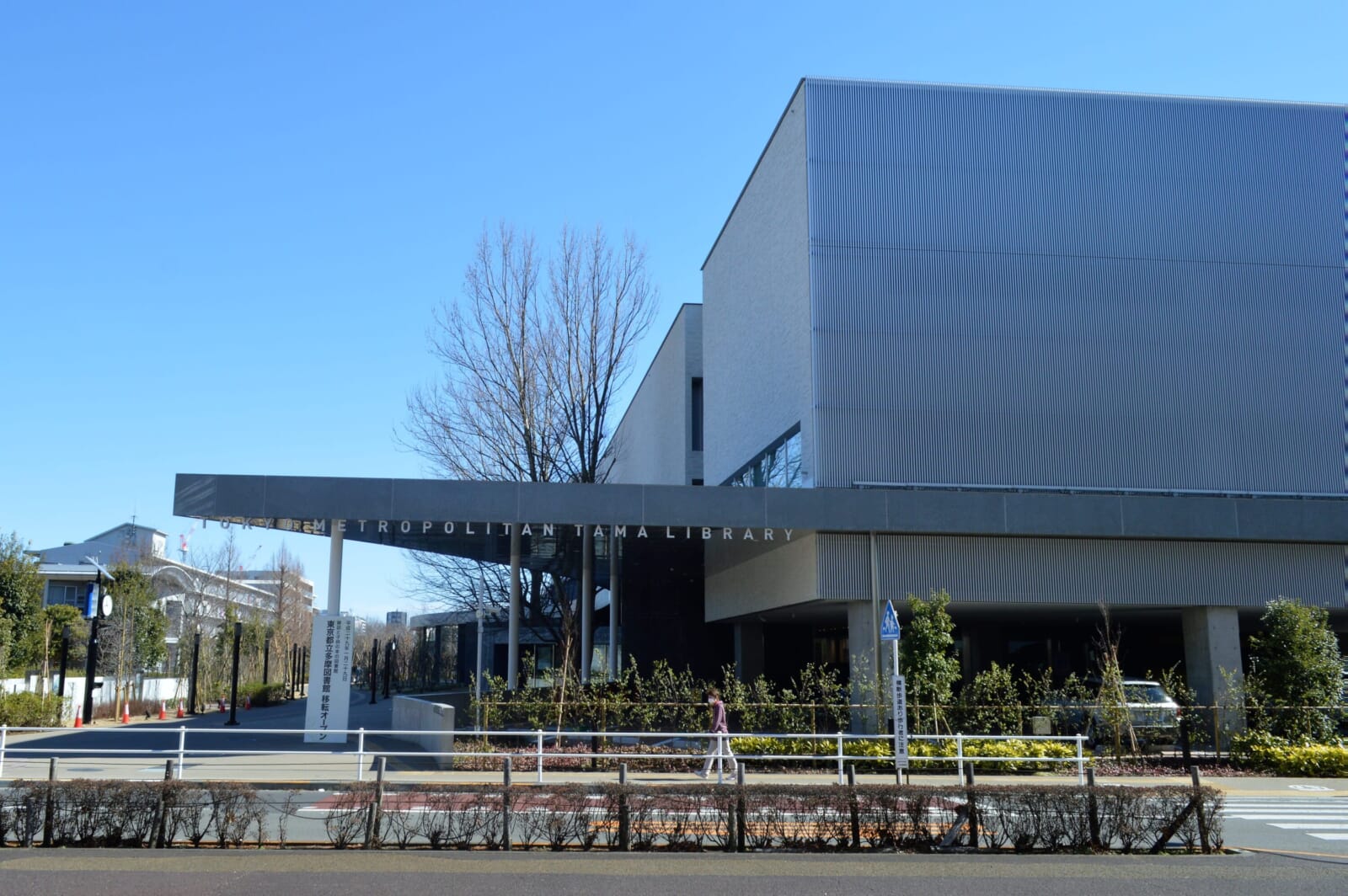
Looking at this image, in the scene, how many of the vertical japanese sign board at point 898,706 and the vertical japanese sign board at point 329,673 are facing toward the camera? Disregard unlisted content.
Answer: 2

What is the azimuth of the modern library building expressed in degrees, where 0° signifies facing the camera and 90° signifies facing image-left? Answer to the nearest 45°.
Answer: approximately 0°

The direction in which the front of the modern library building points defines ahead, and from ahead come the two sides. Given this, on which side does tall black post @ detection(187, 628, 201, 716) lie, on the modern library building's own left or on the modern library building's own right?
on the modern library building's own right

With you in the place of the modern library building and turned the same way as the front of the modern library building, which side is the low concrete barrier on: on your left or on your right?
on your right

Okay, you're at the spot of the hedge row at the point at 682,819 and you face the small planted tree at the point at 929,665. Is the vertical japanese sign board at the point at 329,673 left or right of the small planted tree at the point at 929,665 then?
left

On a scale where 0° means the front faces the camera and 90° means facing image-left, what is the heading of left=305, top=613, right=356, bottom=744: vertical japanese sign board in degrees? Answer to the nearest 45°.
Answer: approximately 0°

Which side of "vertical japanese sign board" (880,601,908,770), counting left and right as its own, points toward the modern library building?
back
